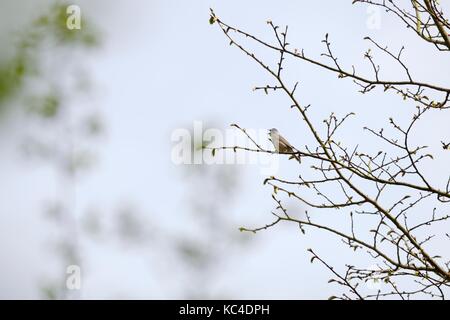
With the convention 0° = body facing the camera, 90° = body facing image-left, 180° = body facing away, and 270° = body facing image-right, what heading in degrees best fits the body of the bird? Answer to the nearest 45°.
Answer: approximately 90°
